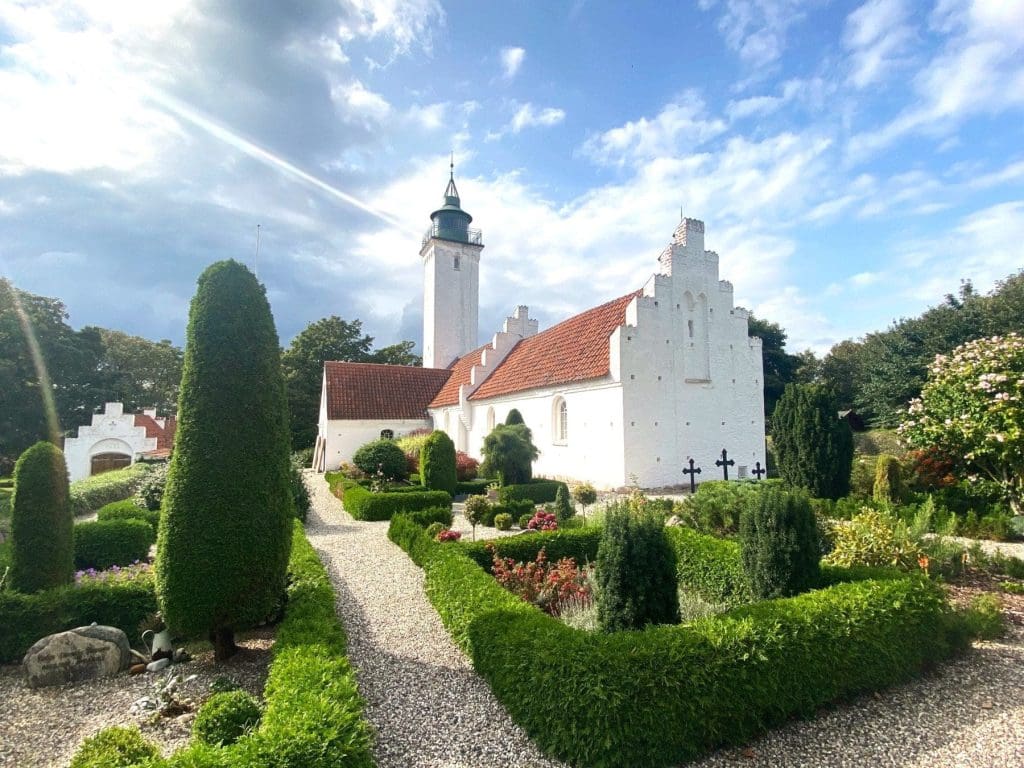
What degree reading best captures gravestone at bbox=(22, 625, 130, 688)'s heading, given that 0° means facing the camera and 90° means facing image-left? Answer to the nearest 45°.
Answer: approximately 0°

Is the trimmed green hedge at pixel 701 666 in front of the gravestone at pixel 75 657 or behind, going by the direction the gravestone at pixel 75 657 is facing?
in front

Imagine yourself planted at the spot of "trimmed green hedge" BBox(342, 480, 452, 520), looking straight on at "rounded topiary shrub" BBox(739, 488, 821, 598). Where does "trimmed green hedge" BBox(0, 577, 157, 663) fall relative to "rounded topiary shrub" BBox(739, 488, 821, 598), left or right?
right

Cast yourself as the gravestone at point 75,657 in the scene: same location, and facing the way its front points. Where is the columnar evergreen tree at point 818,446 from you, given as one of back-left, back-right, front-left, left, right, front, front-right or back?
left

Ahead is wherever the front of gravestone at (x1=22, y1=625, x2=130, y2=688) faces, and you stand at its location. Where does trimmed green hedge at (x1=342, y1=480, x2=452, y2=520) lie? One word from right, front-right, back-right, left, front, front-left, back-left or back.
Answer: back-left

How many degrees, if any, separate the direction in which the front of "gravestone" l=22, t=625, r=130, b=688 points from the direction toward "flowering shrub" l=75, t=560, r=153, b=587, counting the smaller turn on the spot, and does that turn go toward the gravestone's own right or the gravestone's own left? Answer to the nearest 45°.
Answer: approximately 180°

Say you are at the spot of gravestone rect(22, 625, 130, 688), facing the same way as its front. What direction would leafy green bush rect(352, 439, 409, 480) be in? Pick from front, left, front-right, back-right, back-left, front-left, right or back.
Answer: back-left

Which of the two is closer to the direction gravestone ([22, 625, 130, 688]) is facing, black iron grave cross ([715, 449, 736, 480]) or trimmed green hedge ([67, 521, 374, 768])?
the trimmed green hedge

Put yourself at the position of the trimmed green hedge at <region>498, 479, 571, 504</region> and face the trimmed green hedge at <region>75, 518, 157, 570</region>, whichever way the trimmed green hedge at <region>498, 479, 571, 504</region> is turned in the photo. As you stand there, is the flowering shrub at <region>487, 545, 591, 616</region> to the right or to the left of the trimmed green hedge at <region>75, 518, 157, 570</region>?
left

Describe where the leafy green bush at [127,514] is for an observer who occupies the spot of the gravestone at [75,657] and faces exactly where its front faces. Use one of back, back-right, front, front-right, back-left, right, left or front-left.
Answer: back

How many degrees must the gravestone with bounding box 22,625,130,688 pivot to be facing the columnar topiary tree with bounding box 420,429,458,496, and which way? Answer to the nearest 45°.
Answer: approximately 135° to its left
